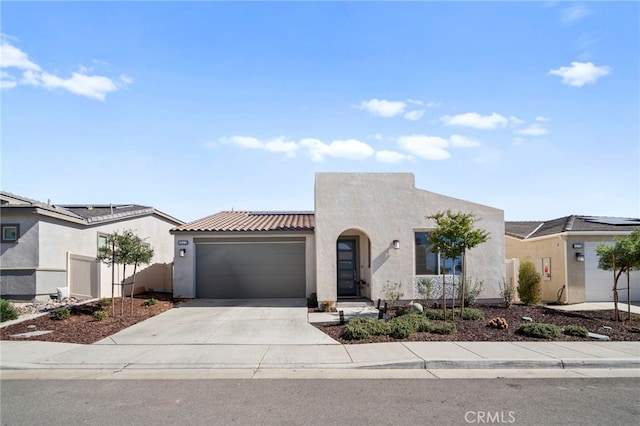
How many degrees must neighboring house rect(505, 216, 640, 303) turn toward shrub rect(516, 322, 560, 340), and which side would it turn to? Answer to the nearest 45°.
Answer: approximately 45° to its right

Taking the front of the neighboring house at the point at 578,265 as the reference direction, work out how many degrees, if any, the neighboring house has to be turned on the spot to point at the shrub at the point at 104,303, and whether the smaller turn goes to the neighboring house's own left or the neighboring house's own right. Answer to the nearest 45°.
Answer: approximately 90° to the neighboring house's own right

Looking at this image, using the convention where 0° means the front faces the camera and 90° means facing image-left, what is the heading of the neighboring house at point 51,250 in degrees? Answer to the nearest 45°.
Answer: approximately 45°

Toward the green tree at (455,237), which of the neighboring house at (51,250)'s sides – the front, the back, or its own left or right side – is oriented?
left

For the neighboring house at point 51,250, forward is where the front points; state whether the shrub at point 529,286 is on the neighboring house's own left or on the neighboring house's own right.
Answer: on the neighboring house's own left

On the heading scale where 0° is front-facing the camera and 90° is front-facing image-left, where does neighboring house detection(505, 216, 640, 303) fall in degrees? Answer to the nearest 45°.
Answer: approximately 315°

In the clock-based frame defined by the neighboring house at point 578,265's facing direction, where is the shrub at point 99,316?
The shrub is roughly at 3 o'clock from the neighboring house.

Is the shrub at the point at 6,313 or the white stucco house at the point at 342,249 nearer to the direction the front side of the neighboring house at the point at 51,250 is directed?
the shrub

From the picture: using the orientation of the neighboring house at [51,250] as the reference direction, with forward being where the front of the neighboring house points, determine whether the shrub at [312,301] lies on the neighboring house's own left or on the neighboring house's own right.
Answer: on the neighboring house's own left
